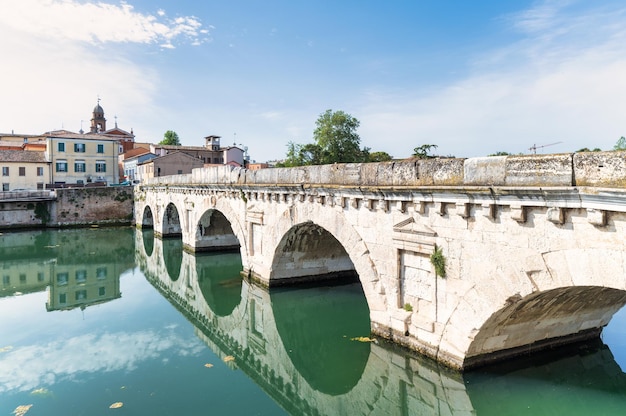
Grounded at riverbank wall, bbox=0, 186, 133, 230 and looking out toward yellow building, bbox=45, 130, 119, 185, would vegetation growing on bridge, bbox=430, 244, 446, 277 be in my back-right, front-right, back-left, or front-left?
back-right

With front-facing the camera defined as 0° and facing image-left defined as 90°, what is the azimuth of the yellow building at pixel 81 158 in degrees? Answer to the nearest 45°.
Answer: approximately 0°

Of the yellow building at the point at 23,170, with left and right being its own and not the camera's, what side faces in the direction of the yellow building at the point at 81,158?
left

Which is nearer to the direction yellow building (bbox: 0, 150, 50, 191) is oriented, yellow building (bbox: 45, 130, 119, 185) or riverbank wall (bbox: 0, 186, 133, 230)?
the riverbank wall

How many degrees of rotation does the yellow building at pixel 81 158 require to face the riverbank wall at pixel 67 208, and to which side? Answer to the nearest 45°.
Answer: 0° — it already faces it

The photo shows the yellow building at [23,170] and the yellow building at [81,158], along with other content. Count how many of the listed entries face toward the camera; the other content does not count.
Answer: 2

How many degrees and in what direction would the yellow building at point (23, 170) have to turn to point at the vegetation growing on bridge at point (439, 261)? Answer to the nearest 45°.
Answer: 0° — it already faces it
